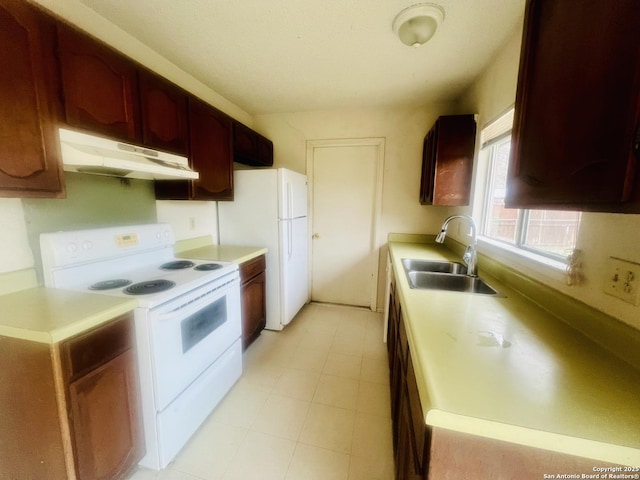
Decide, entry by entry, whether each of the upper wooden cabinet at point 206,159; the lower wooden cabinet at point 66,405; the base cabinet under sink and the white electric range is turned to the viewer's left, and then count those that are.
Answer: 1

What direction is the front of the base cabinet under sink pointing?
to the viewer's left

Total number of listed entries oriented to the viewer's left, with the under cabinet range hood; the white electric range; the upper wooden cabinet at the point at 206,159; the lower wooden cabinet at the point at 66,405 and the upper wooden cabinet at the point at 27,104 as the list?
0

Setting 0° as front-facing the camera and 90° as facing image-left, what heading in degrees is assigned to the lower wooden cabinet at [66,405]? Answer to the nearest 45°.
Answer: approximately 315°

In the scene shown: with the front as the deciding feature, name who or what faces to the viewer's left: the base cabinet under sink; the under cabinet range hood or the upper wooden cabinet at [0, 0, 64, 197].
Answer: the base cabinet under sink

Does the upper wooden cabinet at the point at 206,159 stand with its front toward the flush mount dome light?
yes

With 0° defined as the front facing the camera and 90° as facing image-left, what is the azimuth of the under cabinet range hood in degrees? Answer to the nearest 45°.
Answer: approximately 315°

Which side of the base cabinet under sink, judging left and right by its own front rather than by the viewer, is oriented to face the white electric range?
front

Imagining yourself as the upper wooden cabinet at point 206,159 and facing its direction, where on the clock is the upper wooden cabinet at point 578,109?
the upper wooden cabinet at point 578,109 is roughly at 1 o'clock from the upper wooden cabinet at point 206,159.

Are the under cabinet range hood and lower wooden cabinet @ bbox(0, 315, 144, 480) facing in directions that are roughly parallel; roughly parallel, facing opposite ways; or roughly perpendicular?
roughly parallel

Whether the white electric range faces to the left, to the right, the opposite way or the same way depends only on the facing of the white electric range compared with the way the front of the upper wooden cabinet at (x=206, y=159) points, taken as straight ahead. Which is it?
the same way

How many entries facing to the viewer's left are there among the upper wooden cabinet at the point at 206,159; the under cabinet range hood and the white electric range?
0

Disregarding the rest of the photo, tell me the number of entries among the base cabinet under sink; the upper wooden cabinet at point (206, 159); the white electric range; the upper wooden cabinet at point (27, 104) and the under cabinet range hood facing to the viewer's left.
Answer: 1

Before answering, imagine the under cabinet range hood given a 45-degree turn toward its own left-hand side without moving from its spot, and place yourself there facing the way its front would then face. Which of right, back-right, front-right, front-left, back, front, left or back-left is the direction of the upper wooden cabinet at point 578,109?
front-right

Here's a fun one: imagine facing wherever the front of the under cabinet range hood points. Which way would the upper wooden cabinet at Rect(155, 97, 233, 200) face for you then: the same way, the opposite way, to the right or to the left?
the same way
